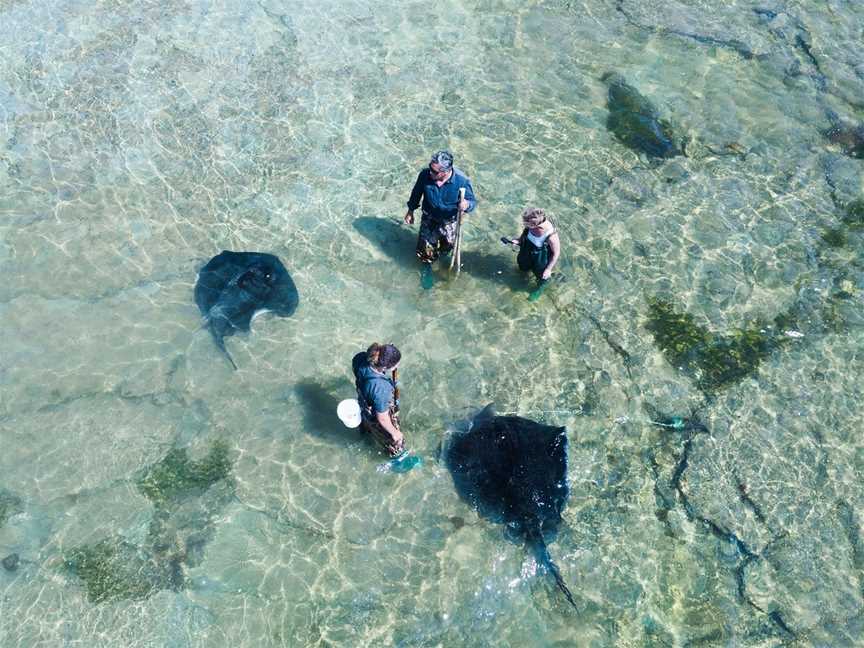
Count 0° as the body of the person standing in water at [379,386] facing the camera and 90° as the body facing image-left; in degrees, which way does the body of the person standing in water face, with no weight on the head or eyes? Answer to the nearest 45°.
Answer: approximately 270°

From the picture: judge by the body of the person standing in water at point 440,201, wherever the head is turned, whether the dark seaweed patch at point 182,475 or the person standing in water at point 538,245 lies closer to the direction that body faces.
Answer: the dark seaweed patch

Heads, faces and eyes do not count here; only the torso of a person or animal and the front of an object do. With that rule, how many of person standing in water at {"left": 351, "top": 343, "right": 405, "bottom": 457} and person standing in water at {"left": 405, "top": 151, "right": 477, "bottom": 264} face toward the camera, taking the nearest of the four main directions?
1

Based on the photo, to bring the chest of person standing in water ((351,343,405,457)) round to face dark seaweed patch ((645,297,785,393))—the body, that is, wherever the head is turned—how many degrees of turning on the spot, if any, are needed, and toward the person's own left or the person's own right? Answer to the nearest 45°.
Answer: approximately 45° to the person's own left

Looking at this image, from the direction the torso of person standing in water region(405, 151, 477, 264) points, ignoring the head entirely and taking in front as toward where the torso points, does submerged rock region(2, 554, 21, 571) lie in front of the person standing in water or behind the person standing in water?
in front

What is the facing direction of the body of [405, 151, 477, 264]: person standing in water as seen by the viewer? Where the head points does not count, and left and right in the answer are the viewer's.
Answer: facing the viewer

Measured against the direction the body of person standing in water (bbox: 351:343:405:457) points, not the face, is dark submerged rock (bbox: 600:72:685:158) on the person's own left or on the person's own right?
on the person's own left

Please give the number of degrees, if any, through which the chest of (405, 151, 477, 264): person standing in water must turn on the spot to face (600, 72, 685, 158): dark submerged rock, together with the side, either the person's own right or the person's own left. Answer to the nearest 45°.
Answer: approximately 135° to the person's own left

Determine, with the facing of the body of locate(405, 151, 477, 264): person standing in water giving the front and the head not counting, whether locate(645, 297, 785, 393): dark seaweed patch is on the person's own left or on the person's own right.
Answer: on the person's own left

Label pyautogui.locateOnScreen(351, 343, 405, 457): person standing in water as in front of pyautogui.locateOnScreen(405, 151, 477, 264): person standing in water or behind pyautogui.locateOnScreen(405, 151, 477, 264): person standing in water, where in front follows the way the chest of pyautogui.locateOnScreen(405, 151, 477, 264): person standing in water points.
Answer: in front

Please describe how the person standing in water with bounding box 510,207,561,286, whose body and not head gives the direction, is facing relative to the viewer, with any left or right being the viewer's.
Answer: facing the viewer and to the left of the viewer

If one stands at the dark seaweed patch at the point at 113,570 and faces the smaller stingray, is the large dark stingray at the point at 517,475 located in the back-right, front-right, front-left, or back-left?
front-right

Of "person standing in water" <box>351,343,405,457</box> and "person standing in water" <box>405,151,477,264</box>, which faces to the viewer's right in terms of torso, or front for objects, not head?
"person standing in water" <box>351,343,405,457</box>

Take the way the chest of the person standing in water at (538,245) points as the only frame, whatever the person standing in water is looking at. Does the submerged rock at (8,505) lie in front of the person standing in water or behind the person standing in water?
in front

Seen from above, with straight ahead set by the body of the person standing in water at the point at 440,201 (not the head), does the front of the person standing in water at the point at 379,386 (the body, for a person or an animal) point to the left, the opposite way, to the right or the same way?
to the left

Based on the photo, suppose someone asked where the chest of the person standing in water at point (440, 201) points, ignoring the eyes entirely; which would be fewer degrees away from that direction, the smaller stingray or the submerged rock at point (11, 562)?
the submerged rock
